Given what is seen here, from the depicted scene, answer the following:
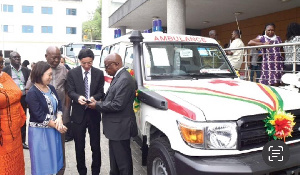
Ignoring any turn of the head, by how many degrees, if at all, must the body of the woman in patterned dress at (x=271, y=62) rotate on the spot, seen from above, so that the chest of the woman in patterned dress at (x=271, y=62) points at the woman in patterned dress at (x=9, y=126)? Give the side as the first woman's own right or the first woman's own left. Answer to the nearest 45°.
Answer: approximately 45° to the first woman's own right

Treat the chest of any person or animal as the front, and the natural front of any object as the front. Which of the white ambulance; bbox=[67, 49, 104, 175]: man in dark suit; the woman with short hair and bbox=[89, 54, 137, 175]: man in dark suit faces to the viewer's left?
bbox=[89, 54, 137, 175]: man in dark suit

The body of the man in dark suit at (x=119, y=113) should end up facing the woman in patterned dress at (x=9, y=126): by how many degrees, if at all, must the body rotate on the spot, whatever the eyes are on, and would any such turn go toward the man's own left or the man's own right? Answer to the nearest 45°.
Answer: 0° — they already face them

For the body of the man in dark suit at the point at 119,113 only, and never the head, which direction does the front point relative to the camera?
to the viewer's left

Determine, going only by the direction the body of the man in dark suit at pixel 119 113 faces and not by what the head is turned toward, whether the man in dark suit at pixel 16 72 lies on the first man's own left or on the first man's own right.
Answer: on the first man's own right

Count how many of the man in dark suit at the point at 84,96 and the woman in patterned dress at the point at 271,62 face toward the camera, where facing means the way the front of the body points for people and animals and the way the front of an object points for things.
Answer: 2

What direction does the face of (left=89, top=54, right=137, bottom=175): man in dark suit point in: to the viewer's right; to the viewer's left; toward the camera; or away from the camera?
to the viewer's left

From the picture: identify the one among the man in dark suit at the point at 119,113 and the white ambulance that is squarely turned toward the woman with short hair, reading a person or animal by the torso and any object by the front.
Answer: the man in dark suit

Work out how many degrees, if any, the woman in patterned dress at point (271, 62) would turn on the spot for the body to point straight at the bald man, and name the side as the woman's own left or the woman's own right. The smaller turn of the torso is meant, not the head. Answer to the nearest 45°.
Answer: approximately 45° to the woman's own right

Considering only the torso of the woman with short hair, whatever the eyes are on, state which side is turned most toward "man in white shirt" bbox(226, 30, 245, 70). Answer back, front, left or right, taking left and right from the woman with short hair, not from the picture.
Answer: left

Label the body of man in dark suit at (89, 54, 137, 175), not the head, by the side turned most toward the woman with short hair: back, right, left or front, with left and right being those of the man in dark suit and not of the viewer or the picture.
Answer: front
